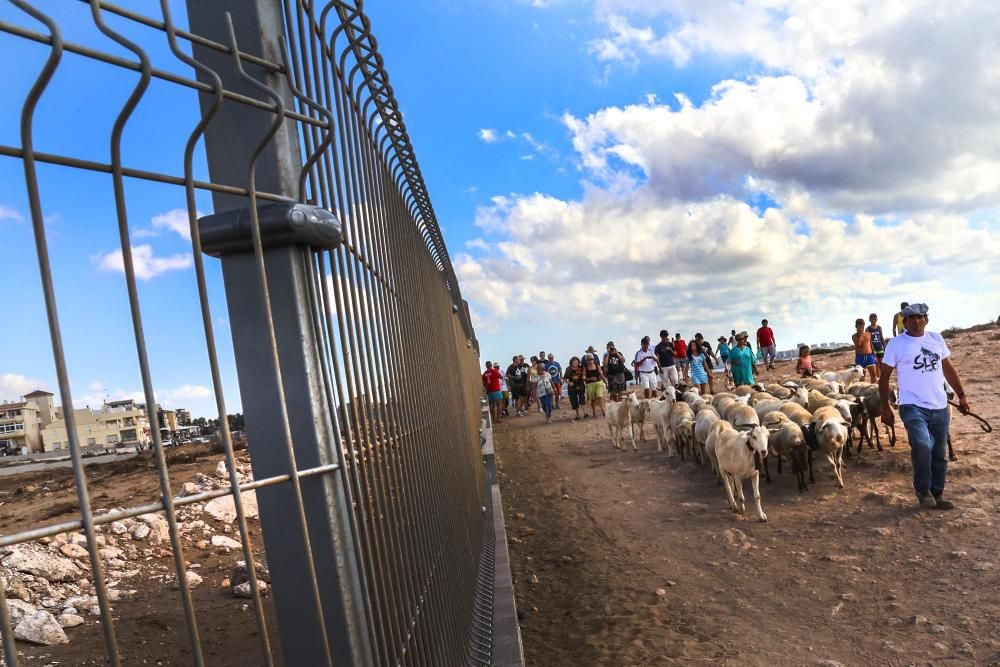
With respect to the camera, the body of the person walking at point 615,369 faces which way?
toward the camera

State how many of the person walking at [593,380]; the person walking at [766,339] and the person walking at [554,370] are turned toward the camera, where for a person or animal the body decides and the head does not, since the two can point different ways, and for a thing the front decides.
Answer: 3

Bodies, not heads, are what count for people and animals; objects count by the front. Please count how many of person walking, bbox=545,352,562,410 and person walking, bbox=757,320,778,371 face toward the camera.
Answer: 2

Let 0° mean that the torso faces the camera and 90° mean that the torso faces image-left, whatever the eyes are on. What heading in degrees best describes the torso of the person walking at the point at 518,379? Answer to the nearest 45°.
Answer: approximately 0°

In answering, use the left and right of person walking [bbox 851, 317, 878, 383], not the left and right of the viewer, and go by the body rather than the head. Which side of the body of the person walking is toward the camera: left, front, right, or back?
front

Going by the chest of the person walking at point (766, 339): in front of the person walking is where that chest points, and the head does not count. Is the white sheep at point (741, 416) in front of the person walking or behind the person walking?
in front

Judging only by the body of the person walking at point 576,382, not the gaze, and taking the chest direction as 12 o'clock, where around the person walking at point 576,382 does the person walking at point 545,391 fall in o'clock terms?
the person walking at point 545,391 is roughly at 3 o'clock from the person walking at point 576,382.

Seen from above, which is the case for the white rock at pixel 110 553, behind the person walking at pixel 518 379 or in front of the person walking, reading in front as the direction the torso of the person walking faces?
in front

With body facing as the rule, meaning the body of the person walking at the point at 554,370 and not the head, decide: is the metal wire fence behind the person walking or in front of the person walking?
in front

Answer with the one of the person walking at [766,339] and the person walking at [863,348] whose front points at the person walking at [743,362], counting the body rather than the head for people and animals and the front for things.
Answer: the person walking at [766,339]

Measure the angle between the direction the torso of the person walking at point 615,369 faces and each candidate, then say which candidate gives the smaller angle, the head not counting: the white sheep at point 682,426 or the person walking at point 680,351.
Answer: the white sheep

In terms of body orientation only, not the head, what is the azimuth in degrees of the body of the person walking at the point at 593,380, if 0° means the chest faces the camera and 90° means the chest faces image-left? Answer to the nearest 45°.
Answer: approximately 0°

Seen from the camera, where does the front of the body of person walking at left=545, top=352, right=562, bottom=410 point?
toward the camera
